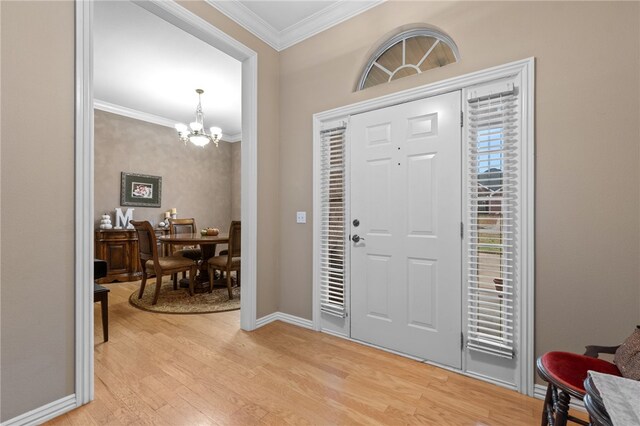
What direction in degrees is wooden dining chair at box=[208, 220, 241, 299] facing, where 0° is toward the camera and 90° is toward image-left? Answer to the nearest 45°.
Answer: approximately 135°

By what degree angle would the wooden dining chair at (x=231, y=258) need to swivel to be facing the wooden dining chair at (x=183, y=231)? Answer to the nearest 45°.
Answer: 0° — it already faces it

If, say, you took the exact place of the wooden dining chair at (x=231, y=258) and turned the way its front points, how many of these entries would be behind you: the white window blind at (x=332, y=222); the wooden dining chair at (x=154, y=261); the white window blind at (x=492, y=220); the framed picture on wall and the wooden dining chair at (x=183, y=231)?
2

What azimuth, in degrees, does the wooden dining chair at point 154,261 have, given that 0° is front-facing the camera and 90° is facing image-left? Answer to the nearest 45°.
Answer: approximately 225°

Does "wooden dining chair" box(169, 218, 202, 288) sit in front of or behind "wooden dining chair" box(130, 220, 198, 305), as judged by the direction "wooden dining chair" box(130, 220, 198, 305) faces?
in front

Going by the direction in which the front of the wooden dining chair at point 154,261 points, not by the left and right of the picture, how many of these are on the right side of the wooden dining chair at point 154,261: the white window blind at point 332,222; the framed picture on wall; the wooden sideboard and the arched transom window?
2

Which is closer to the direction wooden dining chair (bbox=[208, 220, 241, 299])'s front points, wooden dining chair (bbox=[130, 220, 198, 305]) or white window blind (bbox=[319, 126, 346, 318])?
the wooden dining chair

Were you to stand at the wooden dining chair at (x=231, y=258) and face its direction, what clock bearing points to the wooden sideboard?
The wooden sideboard is roughly at 12 o'clock from the wooden dining chair.

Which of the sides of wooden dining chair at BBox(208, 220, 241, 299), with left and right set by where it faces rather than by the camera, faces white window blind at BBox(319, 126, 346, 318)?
back

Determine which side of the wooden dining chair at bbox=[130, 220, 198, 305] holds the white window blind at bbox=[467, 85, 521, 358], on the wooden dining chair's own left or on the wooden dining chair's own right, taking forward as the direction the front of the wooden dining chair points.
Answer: on the wooden dining chair's own right

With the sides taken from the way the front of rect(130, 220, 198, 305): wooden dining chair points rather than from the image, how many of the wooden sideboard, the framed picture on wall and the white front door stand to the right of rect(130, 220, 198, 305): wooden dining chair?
1

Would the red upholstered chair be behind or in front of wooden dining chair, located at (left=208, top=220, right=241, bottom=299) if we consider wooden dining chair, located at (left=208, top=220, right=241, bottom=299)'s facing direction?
behind
